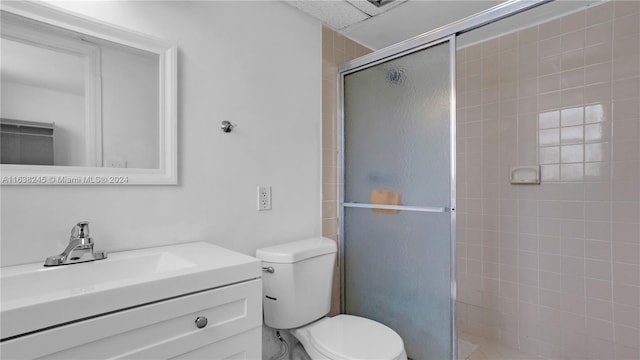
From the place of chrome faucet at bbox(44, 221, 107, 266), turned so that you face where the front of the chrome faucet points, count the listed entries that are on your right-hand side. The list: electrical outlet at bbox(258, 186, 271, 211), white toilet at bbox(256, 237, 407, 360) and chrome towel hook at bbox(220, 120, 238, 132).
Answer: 0

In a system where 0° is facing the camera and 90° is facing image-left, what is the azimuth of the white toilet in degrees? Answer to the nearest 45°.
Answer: approximately 315°

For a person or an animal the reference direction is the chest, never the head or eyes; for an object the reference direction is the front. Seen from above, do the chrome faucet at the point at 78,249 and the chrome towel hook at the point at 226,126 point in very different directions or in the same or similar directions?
same or similar directions

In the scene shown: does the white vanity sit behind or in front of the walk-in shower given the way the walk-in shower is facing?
in front

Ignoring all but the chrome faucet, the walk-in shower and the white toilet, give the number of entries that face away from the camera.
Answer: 0

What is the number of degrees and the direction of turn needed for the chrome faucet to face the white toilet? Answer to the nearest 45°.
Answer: approximately 45° to its left

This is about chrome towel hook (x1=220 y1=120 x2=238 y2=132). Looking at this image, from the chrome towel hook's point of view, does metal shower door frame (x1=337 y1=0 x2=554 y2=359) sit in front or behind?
in front

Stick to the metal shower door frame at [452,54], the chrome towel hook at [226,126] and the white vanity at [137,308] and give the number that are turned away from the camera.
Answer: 0

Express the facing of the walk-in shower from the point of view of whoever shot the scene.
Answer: facing the viewer and to the left of the viewer

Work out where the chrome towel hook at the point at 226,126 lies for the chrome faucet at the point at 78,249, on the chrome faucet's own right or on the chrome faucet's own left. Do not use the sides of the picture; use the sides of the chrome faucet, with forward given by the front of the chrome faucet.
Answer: on the chrome faucet's own left

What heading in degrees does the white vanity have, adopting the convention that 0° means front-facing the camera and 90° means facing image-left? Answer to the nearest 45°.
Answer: approximately 315°
